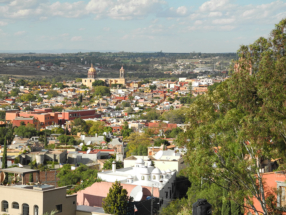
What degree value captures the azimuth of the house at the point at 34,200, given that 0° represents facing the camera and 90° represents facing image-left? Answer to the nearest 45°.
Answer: approximately 45°

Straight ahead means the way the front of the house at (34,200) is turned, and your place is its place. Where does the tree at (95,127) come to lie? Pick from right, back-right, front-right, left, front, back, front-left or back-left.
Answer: back-right

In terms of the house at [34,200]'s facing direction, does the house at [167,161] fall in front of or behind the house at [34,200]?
behind

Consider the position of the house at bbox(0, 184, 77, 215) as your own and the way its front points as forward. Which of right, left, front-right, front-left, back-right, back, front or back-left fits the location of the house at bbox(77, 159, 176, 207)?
back

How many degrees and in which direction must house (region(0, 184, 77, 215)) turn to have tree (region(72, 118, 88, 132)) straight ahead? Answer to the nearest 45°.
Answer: approximately 135° to its right

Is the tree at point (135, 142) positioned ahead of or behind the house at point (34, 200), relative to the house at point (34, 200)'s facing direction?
behind

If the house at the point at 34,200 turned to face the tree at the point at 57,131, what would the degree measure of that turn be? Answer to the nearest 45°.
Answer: approximately 135° to its right

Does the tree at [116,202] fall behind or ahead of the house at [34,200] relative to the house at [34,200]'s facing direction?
behind

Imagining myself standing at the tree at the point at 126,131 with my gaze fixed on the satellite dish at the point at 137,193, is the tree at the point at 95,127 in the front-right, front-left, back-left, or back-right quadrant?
back-right
